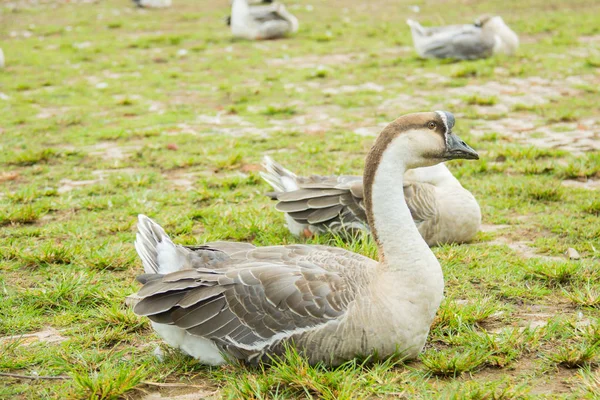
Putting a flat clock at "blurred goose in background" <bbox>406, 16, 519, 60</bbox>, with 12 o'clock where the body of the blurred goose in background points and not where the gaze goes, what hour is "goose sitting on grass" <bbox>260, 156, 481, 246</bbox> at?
The goose sitting on grass is roughly at 3 o'clock from the blurred goose in background.

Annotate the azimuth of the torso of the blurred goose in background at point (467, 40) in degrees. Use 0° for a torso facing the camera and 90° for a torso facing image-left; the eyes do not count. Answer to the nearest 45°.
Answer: approximately 270°

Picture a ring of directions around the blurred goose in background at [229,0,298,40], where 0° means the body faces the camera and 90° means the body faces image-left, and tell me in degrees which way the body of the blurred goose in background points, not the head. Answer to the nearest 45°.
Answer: approximately 90°

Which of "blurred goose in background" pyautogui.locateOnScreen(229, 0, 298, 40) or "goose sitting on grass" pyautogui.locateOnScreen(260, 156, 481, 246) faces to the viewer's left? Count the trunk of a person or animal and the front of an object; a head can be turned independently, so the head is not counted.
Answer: the blurred goose in background

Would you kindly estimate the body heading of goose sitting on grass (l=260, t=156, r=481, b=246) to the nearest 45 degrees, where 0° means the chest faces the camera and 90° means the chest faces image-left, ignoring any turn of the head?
approximately 270°

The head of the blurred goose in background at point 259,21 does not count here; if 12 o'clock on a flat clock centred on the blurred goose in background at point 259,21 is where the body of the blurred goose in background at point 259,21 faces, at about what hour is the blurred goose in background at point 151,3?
the blurred goose in background at point 151,3 is roughly at 2 o'clock from the blurred goose in background at point 259,21.

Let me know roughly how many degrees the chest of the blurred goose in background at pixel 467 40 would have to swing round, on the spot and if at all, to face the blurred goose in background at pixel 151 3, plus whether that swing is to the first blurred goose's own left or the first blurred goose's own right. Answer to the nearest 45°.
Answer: approximately 135° to the first blurred goose's own left

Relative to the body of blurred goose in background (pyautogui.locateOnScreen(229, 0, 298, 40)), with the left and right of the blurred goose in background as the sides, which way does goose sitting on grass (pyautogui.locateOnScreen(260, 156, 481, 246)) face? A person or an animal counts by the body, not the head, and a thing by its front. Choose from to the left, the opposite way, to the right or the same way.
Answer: the opposite way

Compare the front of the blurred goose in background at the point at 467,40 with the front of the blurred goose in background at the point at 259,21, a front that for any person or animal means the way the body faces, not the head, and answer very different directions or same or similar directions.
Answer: very different directions

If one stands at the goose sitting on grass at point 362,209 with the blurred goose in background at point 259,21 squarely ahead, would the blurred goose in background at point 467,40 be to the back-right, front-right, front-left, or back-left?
front-right

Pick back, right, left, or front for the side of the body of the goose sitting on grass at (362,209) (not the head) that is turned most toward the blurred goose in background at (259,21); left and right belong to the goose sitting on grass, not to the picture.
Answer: left

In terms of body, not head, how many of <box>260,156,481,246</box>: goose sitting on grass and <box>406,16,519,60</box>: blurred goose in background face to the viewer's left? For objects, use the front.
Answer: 0

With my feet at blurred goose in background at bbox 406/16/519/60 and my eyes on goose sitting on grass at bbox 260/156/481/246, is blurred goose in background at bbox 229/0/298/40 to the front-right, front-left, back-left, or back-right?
back-right
